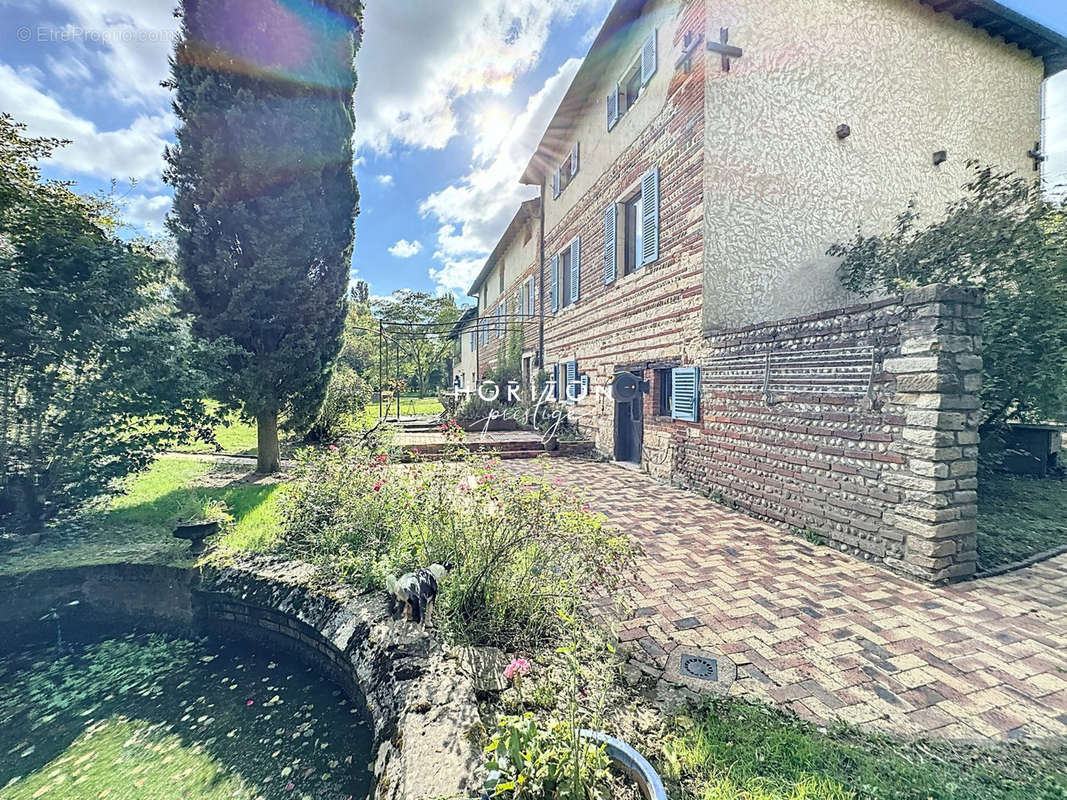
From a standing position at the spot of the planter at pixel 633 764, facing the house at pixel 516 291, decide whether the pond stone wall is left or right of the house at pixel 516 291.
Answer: left

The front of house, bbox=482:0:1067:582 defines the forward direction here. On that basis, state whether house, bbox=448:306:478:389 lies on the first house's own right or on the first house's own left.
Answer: on the first house's own right

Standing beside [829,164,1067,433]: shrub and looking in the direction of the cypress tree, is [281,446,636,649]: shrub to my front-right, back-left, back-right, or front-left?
front-left

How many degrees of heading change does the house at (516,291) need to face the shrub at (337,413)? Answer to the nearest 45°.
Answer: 0° — it already faces it

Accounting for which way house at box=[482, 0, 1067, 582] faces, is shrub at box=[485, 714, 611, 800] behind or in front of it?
in front

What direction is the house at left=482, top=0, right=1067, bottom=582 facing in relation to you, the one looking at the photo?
facing the viewer and to the left of the viewer

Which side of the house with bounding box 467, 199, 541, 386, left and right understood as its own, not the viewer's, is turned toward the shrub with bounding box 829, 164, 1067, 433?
left

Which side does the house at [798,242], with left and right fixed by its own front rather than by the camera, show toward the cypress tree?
front

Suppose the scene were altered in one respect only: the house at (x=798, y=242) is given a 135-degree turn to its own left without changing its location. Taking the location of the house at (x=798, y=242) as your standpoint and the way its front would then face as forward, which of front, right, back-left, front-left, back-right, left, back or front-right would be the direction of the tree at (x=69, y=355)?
back-right
